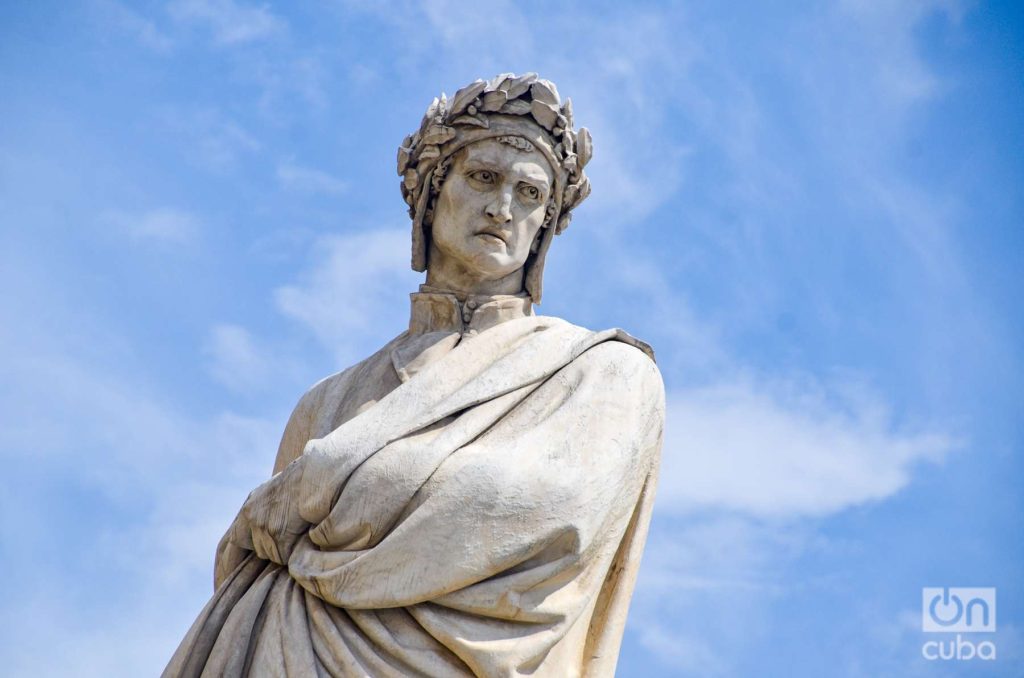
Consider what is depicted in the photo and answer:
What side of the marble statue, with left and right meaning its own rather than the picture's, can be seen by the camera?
front
